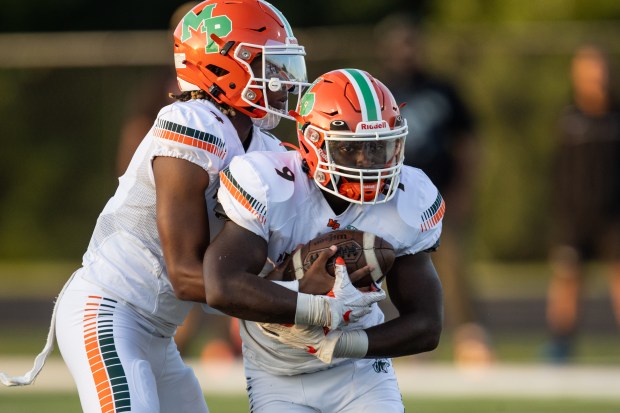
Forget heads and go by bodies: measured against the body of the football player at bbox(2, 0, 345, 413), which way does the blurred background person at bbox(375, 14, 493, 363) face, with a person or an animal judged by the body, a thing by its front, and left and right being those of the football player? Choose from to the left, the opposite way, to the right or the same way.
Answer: to the right

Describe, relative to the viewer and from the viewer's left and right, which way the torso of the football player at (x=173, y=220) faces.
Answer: facing to the right of the viewer

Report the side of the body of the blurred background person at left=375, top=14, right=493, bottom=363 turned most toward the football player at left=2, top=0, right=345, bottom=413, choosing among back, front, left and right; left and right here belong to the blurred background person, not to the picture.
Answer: front

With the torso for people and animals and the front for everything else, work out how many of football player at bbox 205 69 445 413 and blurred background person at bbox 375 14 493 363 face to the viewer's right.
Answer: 0

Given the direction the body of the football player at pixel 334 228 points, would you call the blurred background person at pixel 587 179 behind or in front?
behind

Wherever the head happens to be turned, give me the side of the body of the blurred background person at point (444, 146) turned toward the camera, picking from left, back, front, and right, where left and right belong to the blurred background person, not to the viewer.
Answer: front

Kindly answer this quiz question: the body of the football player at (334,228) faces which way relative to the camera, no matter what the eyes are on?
toward the camera

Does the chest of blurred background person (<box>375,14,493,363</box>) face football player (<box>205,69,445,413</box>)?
yes

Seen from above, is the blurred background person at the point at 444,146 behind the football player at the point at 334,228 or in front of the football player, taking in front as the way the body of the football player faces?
behind

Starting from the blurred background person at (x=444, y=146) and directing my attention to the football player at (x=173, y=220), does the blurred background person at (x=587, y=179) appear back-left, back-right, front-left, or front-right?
back-left

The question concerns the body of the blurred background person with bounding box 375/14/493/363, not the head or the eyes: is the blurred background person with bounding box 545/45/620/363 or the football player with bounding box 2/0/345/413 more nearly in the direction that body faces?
the football player

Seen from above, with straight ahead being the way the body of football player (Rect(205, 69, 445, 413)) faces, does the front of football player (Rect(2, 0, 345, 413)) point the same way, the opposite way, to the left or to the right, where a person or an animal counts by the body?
to the left
